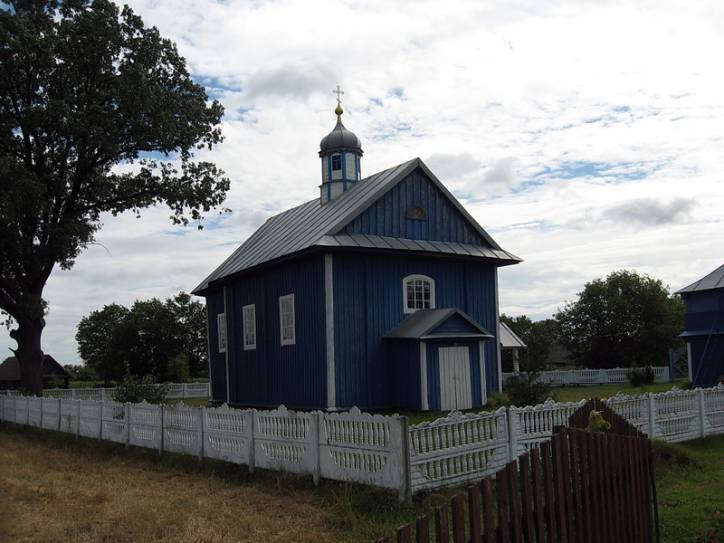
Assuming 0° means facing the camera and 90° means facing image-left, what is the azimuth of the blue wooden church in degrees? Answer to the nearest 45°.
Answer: approximately 315°

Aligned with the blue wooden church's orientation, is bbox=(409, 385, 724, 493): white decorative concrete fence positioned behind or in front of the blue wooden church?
in front

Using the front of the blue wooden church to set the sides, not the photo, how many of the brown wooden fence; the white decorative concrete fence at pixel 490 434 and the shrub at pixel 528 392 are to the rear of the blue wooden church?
0

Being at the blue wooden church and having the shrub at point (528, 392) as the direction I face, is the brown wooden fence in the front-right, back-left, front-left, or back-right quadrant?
front-right

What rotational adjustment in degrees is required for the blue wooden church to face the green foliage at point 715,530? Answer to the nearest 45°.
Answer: approximately 45° to its right

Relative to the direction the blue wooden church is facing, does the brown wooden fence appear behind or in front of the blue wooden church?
in front

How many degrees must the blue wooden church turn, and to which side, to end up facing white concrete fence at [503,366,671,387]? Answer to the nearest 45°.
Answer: approximately 90° to its left

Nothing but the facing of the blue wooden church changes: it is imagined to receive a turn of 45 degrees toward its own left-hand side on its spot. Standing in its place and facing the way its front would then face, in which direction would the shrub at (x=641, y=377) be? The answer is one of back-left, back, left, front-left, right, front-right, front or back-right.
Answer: front-left

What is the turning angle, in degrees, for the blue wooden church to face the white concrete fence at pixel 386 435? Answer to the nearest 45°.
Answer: approximately 45° to its right
